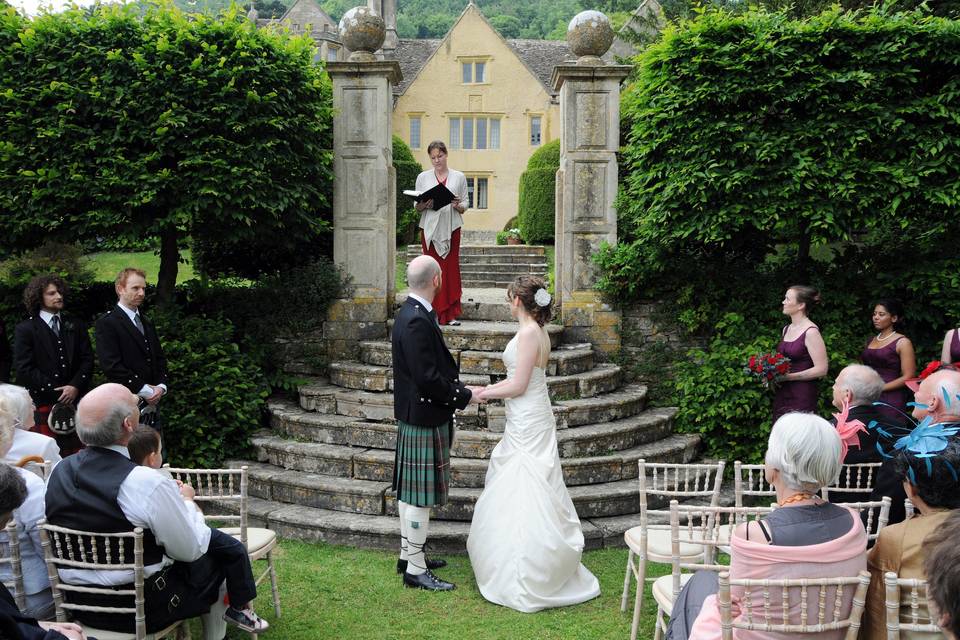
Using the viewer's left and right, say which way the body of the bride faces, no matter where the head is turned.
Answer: facing to the left of the viewer

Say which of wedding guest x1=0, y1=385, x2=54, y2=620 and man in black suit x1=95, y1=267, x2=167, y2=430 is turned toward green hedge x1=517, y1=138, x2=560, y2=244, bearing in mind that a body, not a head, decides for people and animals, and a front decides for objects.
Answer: the wedding guest

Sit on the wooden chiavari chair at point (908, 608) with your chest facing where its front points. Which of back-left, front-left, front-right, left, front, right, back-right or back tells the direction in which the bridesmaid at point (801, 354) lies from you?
front

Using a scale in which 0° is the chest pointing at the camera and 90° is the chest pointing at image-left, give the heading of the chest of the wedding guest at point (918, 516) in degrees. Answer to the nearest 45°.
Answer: approximately 135°

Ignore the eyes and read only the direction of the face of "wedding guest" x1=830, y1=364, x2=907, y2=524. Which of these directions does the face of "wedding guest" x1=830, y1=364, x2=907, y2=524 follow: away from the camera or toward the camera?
away from the camera

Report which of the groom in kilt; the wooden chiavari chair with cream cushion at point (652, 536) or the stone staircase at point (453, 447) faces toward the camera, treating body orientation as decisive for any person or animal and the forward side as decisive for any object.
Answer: the stone staircase

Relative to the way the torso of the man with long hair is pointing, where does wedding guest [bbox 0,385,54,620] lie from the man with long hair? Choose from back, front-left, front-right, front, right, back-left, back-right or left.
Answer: front-right

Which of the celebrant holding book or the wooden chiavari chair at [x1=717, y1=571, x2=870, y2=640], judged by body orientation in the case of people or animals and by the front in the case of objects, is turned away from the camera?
the wooden chiavari chair

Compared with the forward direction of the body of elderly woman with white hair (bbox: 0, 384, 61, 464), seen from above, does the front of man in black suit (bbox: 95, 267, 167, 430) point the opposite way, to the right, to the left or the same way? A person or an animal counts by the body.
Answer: to the right

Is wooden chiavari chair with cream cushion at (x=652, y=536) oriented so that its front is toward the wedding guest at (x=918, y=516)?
no

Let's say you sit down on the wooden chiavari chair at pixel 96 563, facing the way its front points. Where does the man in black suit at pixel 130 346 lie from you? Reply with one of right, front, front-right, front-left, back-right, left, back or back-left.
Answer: front-left

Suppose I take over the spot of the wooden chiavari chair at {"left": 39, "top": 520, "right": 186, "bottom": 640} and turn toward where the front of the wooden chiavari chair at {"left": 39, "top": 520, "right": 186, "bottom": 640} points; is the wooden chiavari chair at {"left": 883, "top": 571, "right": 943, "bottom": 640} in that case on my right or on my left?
on my right

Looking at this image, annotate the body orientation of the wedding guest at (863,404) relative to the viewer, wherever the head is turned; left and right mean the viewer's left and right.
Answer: facing away from the viewer and to the left of the viewer

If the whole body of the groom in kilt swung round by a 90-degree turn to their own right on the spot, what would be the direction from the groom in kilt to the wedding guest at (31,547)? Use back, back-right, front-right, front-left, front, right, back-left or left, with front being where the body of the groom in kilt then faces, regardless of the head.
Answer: front-right

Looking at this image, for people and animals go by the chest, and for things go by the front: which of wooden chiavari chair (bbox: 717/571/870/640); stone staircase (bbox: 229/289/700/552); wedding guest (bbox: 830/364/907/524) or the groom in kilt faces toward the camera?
the stone staircase

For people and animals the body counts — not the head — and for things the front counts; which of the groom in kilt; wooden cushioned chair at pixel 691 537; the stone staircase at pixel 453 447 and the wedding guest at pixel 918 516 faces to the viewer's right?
the groom in kilt

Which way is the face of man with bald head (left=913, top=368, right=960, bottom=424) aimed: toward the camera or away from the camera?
away from the camera

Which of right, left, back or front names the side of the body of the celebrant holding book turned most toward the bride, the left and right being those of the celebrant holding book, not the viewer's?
front

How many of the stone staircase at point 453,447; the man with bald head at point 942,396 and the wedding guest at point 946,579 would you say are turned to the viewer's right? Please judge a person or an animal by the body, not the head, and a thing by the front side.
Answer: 0

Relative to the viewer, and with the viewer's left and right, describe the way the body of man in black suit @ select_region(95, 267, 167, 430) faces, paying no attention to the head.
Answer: facing the viewer and to the right of the viewer
